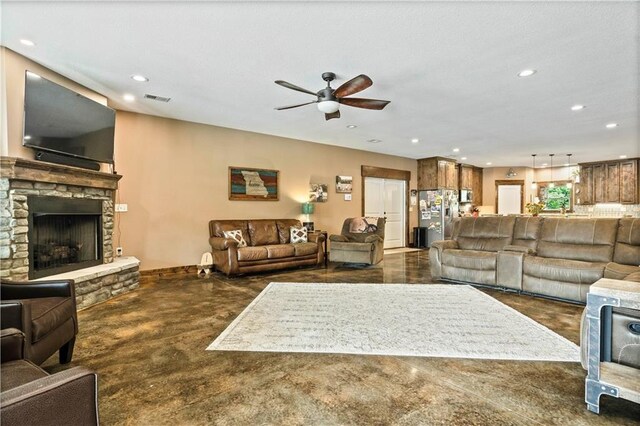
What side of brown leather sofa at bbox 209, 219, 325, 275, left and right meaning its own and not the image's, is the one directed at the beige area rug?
front

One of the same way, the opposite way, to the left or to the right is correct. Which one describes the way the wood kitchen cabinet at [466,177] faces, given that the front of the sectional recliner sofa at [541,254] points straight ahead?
to the left

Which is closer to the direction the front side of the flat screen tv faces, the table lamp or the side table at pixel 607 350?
the side table

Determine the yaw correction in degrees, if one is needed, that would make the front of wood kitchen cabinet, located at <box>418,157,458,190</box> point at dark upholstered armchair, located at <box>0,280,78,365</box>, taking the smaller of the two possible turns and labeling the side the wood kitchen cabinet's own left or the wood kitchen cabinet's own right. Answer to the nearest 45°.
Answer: approximately 45° to the wood kitchen cabinet's own right

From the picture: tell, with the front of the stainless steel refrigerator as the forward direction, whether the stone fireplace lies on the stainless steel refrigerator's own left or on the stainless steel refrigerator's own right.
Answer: on the stainless steel refrigerator's own right

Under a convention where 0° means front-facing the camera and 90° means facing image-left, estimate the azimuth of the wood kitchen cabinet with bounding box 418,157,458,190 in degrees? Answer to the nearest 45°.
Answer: approximately 315°

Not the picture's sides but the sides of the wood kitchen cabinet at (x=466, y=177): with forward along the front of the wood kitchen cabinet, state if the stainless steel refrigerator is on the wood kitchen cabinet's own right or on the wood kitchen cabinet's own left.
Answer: on the wood kitchen cabinet's own right

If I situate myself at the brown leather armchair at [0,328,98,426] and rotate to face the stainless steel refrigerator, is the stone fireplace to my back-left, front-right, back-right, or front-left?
front-left

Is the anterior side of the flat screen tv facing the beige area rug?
yes

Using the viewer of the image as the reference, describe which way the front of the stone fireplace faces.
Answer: facing the viewer and to the right of the viewer

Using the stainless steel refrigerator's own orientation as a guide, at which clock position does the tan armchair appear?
The tan armchair is roughly at 2 o'clock from the stainless steel refrigerator.

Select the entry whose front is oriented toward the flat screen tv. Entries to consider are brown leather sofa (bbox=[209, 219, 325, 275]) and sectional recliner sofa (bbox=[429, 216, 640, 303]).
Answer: the sectional recliner sofa

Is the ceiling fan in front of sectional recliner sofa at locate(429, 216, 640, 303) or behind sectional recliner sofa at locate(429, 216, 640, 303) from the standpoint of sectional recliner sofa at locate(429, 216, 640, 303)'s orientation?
in front

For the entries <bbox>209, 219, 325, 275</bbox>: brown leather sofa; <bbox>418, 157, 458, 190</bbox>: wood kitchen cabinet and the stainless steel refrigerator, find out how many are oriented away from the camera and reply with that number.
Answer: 0

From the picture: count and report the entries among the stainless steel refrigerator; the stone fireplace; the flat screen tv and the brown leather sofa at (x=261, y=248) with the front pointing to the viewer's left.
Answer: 0

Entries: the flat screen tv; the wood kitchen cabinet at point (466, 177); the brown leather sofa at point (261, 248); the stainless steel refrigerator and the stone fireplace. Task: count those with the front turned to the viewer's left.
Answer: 0

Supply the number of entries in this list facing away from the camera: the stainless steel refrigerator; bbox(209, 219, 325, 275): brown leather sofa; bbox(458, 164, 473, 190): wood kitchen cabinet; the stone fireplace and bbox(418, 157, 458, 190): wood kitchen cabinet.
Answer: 0

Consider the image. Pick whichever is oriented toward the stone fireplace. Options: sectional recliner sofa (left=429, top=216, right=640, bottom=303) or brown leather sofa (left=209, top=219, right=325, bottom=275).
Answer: the sectional recliner sofa

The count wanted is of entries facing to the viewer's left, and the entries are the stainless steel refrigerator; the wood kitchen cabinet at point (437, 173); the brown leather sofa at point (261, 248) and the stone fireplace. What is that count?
0

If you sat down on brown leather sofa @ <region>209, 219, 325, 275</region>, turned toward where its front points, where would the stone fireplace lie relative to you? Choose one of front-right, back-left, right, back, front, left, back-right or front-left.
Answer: right

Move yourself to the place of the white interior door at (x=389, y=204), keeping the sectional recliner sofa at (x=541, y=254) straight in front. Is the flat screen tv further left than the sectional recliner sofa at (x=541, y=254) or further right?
right

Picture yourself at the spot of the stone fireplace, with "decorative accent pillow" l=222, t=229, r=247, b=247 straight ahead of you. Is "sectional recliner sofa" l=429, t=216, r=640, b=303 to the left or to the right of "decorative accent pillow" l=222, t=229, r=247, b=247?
right
